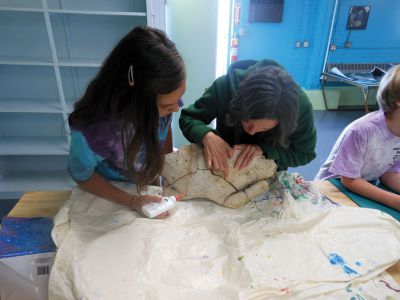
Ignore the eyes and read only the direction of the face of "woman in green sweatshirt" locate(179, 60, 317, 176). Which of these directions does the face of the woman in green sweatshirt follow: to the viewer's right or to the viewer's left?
to the viewer's left

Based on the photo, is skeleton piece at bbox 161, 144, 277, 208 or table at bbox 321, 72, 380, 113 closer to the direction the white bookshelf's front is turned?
the skeleton piece

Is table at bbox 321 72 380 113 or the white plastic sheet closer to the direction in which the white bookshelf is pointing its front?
the white plastic sheet

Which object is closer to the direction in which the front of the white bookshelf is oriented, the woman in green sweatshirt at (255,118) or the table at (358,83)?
the woman in green sweatshirt

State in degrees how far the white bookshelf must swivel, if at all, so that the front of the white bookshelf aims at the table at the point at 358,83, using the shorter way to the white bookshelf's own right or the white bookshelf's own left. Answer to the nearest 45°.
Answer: approximately 90° to the white bookshelf's own left

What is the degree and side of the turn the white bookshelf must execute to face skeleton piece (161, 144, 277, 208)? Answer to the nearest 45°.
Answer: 0° — it already faces it

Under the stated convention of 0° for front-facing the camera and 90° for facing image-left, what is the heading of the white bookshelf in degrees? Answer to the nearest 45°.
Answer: approximately 0°

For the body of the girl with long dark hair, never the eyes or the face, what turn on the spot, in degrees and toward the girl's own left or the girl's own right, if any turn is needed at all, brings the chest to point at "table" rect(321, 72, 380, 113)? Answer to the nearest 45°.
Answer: approximately 90° to the girl's own left

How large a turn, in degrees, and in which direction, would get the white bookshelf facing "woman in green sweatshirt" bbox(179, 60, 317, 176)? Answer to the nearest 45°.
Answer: approximately 45° to its left
